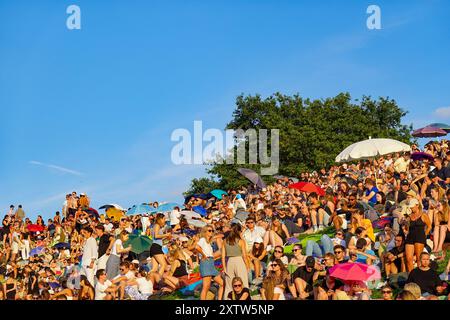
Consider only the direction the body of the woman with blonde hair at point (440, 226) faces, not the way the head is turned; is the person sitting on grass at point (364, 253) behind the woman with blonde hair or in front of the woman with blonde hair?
in front

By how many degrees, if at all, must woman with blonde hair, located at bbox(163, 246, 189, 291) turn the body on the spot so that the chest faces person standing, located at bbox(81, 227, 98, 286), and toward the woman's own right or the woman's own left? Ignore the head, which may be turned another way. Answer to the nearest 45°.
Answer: approximately 45° to the woman's own right

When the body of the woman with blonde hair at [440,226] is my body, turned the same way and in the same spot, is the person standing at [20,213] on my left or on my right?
on my right

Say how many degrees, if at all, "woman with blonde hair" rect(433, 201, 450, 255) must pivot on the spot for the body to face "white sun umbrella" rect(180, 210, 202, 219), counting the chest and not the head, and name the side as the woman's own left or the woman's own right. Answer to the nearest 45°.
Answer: approximately 90° to the woman's own right

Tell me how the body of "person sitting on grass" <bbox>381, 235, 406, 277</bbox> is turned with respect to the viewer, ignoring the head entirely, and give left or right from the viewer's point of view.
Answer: facing the viewer and to the left of the viewer
